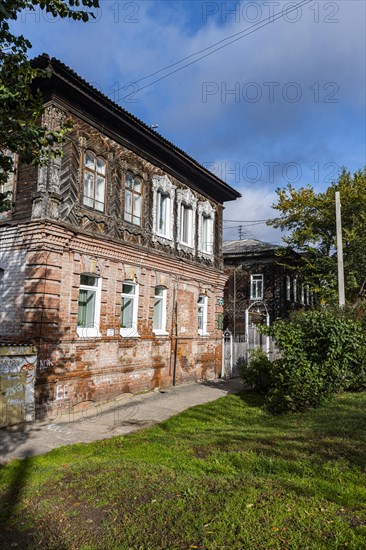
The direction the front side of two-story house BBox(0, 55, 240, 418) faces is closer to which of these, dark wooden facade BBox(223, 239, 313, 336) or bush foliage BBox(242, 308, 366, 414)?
the bush foliage

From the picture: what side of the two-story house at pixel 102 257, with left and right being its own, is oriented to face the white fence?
left

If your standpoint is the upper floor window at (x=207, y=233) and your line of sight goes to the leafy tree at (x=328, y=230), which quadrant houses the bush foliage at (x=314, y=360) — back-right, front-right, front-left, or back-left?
back-right

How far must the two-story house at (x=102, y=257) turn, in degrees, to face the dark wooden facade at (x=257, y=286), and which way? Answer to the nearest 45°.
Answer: approximately 90° to its left

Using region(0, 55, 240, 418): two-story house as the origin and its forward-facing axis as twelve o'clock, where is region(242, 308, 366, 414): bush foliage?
The bush foliage is roughly at 11 o'clock from the two-story house.

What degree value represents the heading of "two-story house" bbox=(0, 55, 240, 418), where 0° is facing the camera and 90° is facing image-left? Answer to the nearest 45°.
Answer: approximately 315°

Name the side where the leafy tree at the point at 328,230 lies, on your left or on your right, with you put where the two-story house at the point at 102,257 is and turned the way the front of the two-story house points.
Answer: on your left

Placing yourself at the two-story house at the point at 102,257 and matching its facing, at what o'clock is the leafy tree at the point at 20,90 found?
The leafy tree is roughly at 2 o'clock from the two-story house.

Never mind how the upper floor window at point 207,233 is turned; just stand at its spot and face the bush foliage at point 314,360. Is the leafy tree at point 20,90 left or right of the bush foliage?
right
